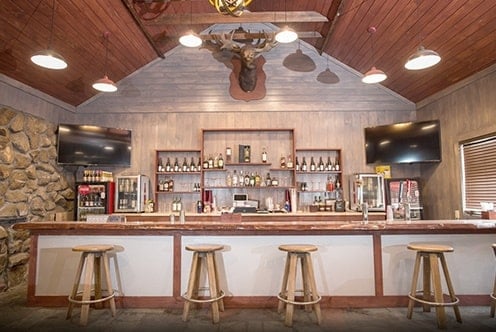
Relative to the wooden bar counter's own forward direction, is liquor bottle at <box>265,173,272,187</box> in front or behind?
behind

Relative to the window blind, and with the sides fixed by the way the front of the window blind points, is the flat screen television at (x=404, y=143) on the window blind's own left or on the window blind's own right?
on the window blind's own right

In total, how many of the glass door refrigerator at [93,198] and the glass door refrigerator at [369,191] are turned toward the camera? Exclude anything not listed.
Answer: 2

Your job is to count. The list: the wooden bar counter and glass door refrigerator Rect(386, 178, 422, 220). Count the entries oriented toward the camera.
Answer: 2

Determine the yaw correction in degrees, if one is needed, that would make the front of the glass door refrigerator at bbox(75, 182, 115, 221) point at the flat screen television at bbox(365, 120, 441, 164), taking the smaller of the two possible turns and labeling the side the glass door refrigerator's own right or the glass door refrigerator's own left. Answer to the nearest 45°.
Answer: approximately 45° to the glass door refrigerator's own left

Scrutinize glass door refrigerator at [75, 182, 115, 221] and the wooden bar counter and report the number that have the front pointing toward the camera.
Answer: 2

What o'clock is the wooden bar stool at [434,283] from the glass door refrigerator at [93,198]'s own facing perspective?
The wooden bar stool is roughly at 11 o'clock from the glass door refrigerator.

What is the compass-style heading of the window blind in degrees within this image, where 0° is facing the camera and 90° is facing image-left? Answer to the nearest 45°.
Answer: approximately 45°

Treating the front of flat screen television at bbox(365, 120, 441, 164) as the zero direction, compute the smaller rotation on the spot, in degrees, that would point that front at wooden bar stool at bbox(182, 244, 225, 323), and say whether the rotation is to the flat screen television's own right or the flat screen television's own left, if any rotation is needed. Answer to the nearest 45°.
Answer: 0° — it already faces it

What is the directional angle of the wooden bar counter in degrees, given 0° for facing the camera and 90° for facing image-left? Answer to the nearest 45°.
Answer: approximately 0°
